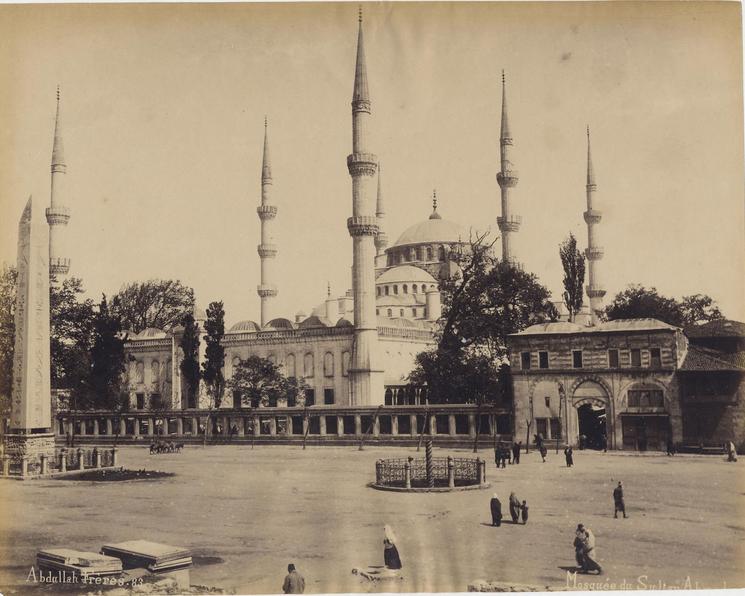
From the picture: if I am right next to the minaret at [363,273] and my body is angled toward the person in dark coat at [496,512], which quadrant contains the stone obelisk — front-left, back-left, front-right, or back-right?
front-right

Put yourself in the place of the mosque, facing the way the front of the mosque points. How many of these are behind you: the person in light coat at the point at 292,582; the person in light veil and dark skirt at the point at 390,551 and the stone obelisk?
0

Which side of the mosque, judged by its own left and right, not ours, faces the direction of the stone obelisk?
front

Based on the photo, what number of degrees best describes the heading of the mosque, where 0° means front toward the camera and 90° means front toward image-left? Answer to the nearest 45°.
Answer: approximately 45°

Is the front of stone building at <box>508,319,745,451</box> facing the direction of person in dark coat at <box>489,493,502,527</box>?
yes

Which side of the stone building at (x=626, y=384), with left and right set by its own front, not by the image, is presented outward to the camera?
front

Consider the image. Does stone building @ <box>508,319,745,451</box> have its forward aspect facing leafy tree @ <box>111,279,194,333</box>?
no

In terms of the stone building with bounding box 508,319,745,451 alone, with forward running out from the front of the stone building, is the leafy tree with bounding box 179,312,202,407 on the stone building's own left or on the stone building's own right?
on the stone building's own right

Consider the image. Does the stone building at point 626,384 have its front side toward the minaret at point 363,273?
no

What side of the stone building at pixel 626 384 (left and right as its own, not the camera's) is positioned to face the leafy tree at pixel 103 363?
right

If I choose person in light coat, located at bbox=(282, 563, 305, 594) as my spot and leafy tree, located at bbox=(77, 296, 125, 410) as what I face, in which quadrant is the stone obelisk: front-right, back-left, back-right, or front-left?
front-left

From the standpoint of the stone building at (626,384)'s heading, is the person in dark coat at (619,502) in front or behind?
in front
